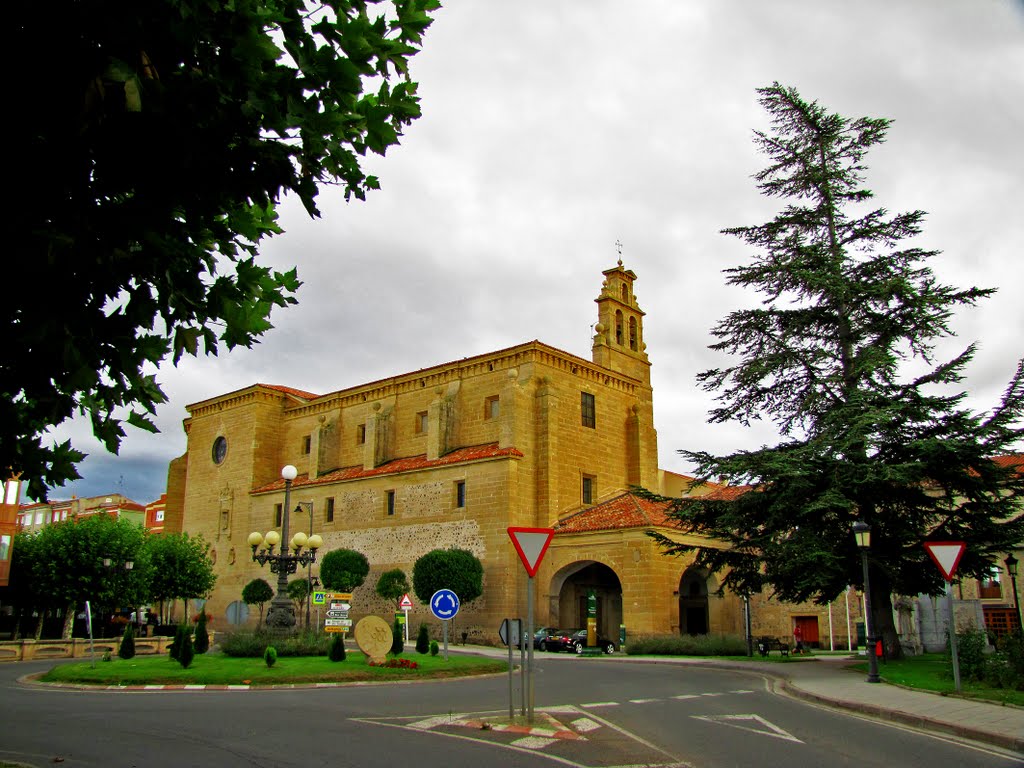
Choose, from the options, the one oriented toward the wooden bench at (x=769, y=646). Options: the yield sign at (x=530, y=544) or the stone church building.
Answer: the stone church building

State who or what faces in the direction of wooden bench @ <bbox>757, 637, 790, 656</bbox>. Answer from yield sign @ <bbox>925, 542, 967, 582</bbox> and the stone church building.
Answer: the stone church building

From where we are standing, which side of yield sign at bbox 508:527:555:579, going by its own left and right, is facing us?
front

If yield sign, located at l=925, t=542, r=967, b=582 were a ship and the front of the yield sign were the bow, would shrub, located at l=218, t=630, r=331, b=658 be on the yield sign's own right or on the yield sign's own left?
on the yield sign's own right

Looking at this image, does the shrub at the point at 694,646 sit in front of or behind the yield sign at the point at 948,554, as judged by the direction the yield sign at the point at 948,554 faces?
behind

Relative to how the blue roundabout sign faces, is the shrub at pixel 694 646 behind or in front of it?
behind

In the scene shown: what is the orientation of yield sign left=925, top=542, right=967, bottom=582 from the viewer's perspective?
toward the camera

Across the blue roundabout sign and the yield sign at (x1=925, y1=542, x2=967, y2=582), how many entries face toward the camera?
2

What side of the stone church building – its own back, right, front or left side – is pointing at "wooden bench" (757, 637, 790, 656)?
front
